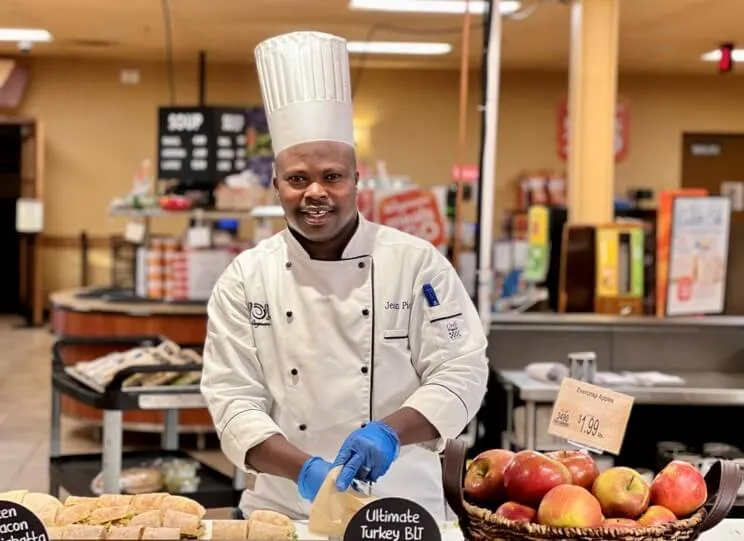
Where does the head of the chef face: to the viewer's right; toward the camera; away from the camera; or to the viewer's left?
toward the camera

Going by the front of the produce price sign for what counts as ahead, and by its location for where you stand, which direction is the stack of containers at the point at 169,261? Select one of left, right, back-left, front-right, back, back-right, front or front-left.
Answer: back-right

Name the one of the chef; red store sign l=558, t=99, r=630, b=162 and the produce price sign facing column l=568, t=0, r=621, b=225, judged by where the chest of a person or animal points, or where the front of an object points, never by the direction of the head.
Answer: the red store sign

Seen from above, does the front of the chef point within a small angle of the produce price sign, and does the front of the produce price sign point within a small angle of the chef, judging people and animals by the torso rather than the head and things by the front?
no

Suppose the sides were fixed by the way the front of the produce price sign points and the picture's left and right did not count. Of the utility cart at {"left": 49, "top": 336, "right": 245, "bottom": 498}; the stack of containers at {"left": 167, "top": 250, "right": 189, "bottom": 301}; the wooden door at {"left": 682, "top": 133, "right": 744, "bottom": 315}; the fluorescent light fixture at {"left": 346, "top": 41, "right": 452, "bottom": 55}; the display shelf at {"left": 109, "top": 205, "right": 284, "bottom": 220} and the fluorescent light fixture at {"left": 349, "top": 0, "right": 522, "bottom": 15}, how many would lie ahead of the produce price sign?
0

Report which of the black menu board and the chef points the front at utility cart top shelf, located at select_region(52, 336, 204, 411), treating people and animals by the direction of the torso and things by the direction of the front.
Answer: the black menu board

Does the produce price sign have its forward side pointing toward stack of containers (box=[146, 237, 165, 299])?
no

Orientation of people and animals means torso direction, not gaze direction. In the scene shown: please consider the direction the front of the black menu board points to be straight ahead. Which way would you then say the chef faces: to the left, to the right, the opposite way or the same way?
the same way

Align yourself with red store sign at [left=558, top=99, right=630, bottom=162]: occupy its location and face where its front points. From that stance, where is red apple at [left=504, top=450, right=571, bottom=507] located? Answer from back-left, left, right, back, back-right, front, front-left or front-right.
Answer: front

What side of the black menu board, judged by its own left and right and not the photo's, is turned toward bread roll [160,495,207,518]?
front

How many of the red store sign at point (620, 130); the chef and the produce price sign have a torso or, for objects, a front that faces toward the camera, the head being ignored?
3

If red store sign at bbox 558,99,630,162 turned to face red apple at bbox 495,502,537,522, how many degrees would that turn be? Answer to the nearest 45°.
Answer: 0° — it already faces it

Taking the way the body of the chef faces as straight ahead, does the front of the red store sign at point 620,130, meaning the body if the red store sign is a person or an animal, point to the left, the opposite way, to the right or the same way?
the same way

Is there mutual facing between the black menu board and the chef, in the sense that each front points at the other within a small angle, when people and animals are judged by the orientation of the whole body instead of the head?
no

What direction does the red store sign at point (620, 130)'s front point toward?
toward the camera

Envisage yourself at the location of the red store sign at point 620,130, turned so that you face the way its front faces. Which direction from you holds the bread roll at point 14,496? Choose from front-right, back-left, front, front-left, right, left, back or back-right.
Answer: front

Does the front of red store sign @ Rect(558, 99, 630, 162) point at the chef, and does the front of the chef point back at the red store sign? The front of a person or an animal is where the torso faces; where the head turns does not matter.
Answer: no

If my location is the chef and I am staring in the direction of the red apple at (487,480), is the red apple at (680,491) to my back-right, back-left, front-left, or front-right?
front-left

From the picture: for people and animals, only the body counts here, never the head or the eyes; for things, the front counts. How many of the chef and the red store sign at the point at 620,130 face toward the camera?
2

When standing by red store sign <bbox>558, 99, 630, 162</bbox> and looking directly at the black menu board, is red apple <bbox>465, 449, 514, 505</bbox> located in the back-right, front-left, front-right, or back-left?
front-left

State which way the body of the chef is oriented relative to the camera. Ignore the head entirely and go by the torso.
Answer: toward the camera

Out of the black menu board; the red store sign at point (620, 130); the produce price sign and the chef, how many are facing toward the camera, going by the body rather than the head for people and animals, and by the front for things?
4

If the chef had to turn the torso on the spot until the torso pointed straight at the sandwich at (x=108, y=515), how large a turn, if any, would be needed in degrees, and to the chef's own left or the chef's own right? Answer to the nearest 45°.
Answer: approximately 45° to the chef's own right
